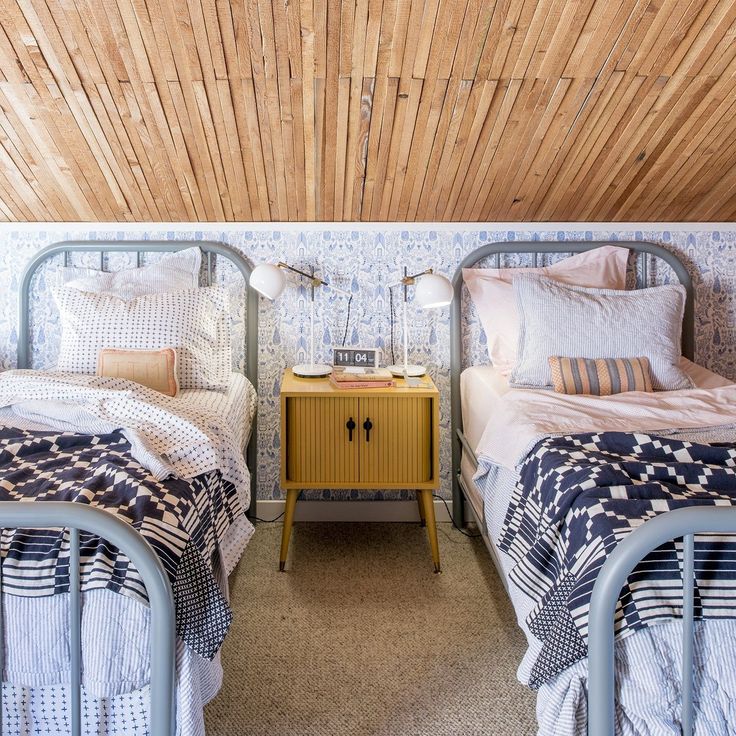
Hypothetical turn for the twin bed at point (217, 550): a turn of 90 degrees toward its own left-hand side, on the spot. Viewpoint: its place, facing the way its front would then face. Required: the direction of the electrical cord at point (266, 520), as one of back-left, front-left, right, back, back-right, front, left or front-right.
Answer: left

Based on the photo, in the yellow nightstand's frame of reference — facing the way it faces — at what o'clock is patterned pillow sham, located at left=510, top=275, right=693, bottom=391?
The patterned pillow sham is roughly at 9 o'clock from the yellow nightstand.

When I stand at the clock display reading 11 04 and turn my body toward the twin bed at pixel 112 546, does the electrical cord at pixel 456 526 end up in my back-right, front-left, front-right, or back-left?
back-left

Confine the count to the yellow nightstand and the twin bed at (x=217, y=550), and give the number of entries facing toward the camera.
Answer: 2

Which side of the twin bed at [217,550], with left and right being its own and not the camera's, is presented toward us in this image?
front

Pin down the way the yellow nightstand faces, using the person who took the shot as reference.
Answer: facing the viewer

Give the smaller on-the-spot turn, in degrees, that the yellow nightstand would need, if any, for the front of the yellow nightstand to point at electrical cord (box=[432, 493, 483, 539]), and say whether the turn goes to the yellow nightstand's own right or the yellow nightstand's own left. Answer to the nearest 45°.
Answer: approximately 135° to the yellow nightstand's own left

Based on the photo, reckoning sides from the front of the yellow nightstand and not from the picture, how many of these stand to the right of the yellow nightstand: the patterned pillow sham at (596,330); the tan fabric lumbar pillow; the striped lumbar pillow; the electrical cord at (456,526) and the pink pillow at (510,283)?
1

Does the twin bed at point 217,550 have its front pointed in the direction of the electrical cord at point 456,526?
no

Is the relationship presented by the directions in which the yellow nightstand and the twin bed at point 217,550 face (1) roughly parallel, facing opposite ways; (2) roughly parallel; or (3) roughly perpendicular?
roughly parallel

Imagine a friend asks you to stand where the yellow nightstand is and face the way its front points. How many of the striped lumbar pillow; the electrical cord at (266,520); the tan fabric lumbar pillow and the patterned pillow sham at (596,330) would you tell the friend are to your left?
2

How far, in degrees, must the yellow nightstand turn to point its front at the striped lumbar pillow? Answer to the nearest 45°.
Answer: approximately 90° to its left

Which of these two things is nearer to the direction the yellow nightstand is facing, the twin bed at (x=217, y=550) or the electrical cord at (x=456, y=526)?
the twin bed
